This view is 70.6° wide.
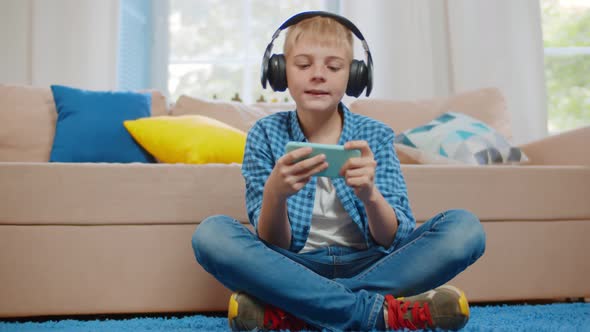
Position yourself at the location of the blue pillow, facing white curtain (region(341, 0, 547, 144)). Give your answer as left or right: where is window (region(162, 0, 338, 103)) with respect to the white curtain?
left

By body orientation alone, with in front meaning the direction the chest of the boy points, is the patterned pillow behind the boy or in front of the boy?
behind

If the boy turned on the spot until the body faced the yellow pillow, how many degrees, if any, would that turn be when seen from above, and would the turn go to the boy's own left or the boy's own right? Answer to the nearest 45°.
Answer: approximately 135° to the boy's own right

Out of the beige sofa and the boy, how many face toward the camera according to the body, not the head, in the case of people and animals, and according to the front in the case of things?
2

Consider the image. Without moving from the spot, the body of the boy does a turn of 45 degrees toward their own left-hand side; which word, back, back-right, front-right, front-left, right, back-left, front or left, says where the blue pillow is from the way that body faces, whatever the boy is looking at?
back

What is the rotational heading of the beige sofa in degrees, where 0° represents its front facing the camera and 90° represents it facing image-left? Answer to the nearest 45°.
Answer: approximately 0°

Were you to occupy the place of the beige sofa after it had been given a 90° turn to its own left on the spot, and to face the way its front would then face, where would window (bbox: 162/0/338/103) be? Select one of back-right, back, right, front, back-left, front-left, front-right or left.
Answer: left

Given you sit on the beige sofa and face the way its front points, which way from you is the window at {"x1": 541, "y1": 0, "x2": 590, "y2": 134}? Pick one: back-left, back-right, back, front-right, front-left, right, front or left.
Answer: back-left

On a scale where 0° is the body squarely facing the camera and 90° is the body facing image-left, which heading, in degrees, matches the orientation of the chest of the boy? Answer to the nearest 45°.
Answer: approximately 0°
